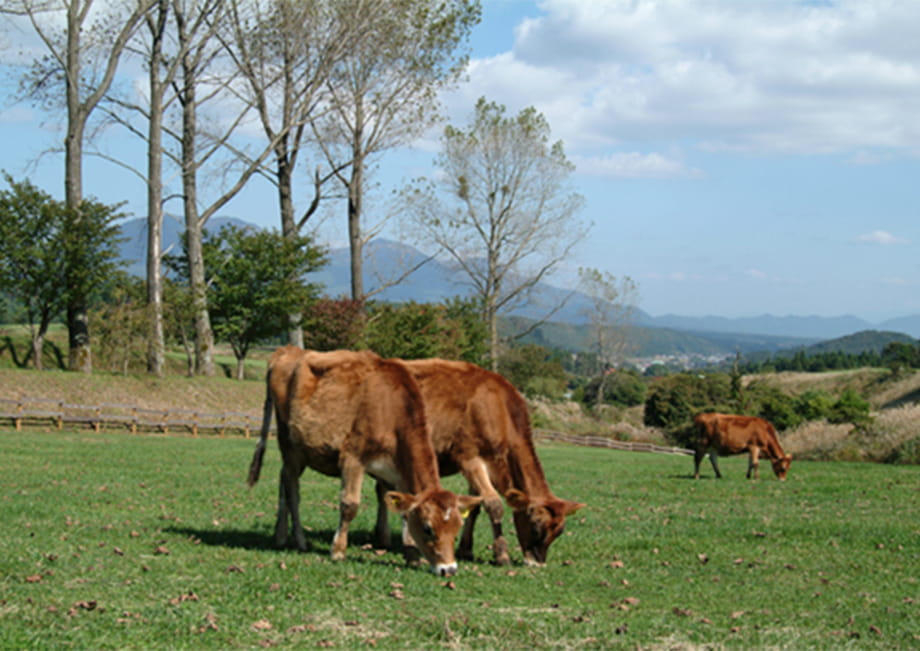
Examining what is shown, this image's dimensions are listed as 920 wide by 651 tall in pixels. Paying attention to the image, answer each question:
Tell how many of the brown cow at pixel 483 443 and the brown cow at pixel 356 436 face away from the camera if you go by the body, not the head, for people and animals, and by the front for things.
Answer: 0

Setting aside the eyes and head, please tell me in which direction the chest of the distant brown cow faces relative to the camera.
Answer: to the viewer's right

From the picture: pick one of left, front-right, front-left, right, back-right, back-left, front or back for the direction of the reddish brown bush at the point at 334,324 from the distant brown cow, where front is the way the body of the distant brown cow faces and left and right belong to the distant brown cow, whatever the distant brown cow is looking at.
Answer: back-left

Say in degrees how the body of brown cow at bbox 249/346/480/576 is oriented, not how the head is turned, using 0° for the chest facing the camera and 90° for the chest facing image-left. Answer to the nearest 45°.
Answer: approximately 315°

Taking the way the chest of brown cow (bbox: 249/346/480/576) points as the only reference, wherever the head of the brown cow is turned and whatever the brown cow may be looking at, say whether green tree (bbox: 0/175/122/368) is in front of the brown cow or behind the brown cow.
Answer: behind

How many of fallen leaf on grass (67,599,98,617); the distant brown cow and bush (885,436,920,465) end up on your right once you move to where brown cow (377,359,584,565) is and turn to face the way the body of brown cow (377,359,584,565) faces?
1

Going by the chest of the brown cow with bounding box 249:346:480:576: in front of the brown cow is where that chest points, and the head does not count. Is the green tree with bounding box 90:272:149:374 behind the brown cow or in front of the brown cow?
behind

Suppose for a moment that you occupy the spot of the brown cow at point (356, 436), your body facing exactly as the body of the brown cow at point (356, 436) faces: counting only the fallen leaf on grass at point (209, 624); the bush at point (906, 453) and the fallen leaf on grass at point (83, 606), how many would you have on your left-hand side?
1

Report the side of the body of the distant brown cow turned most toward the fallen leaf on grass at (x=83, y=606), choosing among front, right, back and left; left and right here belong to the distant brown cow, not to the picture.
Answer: right

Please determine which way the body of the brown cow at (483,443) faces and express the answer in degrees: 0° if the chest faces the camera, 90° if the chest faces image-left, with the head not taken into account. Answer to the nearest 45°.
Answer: approximately 315°

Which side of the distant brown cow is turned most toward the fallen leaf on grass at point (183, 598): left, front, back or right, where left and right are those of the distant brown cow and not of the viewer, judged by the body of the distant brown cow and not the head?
right
